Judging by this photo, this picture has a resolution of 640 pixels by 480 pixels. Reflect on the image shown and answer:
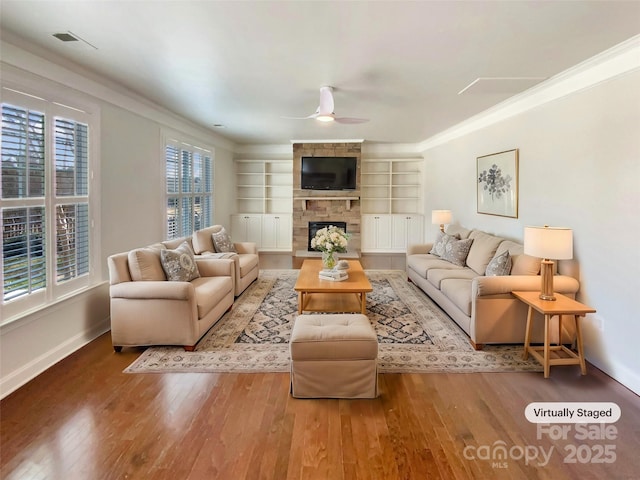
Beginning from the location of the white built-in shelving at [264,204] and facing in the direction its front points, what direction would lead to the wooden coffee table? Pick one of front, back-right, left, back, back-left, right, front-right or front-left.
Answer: front

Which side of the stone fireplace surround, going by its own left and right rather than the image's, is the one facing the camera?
front

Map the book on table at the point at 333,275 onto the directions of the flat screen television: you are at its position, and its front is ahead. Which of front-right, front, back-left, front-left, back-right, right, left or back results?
front

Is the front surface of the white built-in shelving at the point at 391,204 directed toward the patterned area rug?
yes

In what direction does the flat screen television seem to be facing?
toward the camera

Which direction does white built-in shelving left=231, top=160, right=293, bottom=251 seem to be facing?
toward the camera

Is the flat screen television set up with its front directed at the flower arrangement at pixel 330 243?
yes

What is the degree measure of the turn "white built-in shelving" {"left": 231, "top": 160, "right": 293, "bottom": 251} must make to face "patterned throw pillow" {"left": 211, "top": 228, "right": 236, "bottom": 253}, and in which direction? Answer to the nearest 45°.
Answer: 0° — it already faces it

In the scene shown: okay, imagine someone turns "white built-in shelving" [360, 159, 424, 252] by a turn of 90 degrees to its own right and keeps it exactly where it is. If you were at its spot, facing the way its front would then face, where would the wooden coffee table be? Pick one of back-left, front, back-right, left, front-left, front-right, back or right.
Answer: left

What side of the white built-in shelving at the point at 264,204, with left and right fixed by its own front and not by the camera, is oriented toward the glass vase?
front

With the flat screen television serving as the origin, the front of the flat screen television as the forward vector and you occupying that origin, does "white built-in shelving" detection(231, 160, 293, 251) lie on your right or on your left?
on your right

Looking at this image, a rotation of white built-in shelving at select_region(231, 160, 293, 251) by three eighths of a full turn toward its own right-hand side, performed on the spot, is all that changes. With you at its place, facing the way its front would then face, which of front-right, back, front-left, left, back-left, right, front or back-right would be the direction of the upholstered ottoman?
back-left
